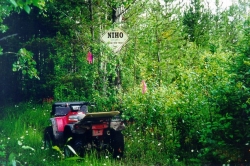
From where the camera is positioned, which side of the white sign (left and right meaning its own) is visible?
front

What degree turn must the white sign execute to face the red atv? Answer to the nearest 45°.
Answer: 0° — it already faces it
